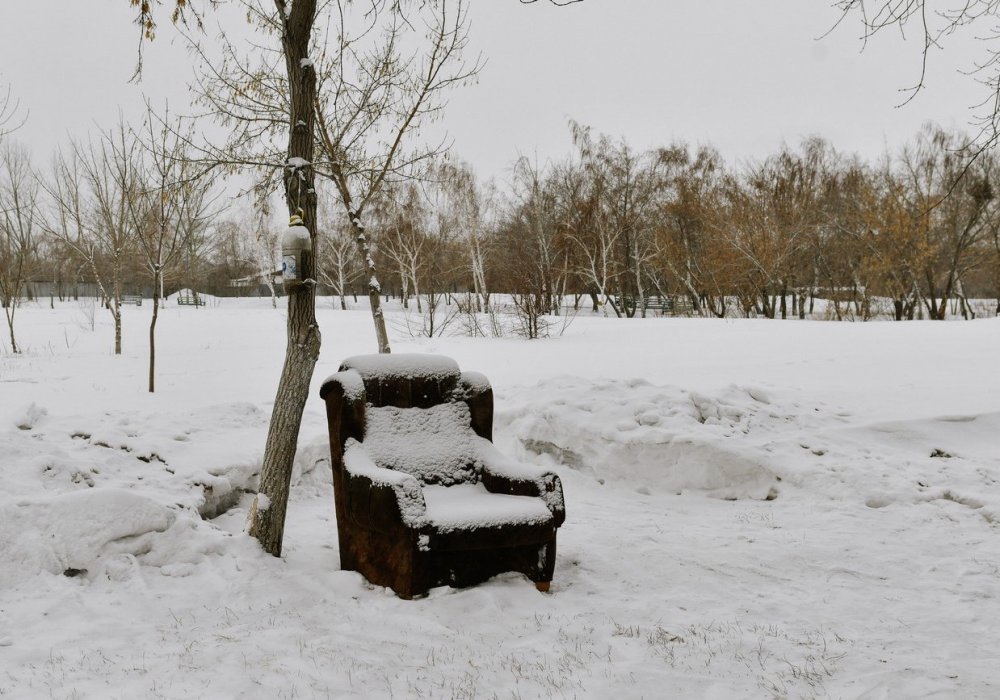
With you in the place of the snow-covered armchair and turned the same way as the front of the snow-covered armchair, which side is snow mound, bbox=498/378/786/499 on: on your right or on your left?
on your left

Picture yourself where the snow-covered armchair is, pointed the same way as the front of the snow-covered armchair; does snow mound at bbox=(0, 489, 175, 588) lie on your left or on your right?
on your right

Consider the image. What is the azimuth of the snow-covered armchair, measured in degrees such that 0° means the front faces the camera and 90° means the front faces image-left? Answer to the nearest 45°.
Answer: approximately 315°

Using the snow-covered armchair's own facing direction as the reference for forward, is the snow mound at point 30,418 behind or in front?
behind
